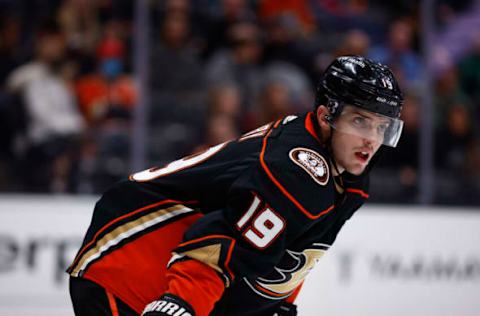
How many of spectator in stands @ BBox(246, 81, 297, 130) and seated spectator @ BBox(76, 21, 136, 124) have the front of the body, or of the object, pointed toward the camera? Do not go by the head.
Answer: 2

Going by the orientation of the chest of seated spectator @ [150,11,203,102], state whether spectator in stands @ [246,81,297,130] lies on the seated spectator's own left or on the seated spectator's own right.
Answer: on the seated spectator's own left

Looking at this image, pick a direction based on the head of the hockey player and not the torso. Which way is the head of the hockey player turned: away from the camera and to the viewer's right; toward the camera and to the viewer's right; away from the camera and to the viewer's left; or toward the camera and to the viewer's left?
toward the camera and to the viewer's right

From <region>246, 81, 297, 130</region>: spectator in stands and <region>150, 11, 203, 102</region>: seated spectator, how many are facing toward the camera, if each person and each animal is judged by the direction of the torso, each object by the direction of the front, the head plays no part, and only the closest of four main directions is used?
2

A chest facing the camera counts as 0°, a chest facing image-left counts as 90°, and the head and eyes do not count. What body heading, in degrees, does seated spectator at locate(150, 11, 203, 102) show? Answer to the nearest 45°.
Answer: approximately 0°

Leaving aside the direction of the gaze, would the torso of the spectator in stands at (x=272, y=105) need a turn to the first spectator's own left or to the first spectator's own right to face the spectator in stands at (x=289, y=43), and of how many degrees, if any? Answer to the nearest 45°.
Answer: approximately 180°

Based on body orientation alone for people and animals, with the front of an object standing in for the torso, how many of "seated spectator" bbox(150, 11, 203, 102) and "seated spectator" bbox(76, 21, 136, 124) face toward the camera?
2

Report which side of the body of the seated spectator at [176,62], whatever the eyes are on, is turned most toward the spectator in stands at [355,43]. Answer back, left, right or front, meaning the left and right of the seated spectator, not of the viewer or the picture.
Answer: left
